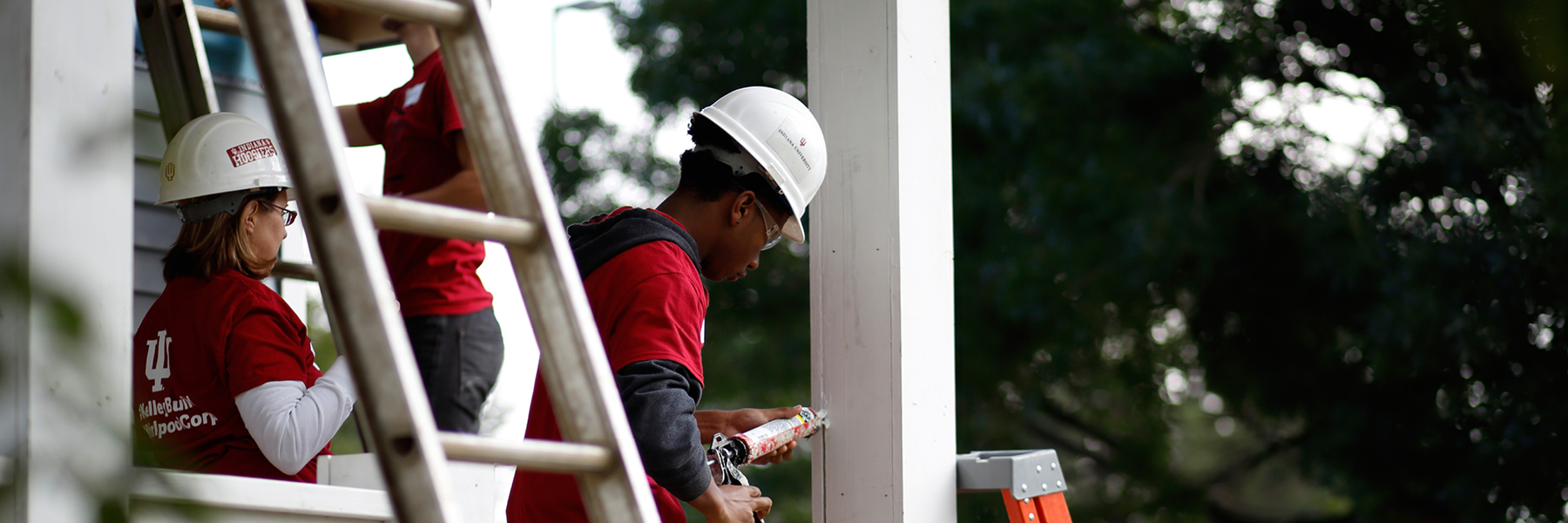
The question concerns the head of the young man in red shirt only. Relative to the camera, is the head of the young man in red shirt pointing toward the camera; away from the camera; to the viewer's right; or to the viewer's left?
to the viewer's right

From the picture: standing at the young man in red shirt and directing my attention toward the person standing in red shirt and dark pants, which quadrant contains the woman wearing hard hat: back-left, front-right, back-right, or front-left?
front-left

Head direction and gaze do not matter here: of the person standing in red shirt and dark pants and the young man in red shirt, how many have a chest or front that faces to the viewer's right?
1

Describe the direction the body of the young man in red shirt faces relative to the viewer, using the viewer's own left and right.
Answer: facing to the right of the viewer

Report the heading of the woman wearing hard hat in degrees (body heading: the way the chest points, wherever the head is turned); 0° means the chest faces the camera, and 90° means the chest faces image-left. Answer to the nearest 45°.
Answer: approximately 225°
